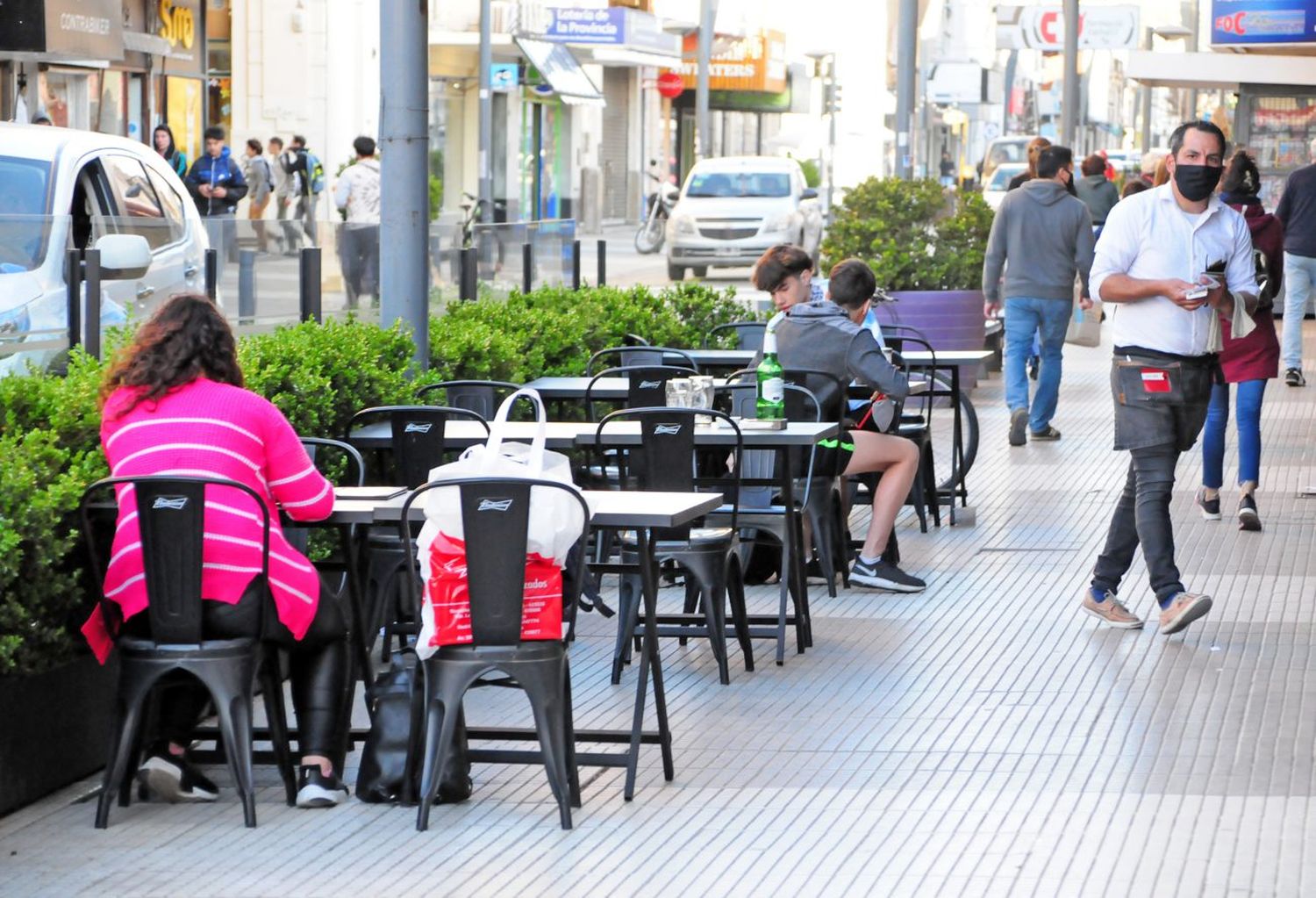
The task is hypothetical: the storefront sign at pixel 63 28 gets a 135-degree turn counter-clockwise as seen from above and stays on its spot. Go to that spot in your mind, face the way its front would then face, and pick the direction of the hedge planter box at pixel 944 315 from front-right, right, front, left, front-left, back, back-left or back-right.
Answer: back-right

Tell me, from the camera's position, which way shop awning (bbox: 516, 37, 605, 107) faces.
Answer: facing the viewer and to the right of the viewer

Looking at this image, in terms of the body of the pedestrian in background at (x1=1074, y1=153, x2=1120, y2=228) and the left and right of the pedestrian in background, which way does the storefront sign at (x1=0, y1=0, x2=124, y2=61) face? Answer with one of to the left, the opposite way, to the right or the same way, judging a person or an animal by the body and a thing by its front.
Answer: to the right

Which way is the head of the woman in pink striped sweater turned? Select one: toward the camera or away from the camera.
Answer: away from the camera

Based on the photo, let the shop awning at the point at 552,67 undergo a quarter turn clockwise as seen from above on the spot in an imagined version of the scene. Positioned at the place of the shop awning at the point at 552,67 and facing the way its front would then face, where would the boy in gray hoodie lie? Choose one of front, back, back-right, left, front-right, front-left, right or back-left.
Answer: front-left

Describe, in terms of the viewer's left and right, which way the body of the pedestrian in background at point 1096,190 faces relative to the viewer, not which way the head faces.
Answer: facing away from the viewer

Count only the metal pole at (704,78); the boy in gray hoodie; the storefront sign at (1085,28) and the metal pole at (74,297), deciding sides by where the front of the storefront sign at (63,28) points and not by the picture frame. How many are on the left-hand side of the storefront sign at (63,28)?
2

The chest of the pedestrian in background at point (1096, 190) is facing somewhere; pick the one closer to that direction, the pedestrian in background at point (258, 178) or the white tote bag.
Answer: the pedestrian in background

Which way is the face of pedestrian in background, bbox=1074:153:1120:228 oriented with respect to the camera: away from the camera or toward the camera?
away from the camera
